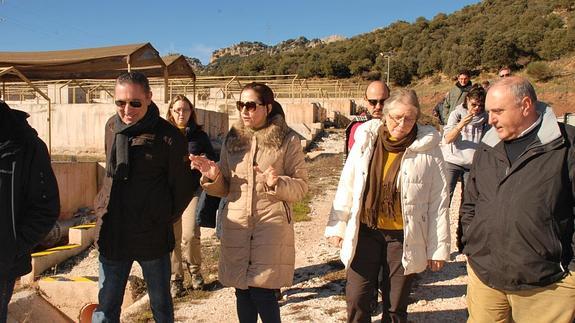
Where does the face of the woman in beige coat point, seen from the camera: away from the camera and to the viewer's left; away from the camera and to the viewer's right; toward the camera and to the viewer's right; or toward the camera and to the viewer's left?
toward the camera and to the viewer's left

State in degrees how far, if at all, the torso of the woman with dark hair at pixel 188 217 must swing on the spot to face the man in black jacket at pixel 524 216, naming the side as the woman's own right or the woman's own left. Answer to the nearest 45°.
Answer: approximately 45° to the woman's own left

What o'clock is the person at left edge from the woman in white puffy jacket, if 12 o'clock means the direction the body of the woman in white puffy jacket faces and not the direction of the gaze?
The person at left edge is roughly at 2 o'clock from the woman in white puffy jacket.

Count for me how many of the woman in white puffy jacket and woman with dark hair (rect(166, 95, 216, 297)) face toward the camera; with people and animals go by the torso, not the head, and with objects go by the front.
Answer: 2

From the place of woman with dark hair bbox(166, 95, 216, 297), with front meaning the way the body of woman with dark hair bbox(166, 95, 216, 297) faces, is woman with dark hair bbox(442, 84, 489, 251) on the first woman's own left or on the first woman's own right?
on the first woman's own left

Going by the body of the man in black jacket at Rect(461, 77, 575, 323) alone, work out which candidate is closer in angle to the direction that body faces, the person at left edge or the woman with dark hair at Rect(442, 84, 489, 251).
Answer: the person at left edge

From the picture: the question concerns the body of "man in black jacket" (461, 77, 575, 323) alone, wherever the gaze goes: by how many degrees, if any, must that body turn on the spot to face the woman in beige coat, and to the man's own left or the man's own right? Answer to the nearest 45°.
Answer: approximately 45° to the man's own right
